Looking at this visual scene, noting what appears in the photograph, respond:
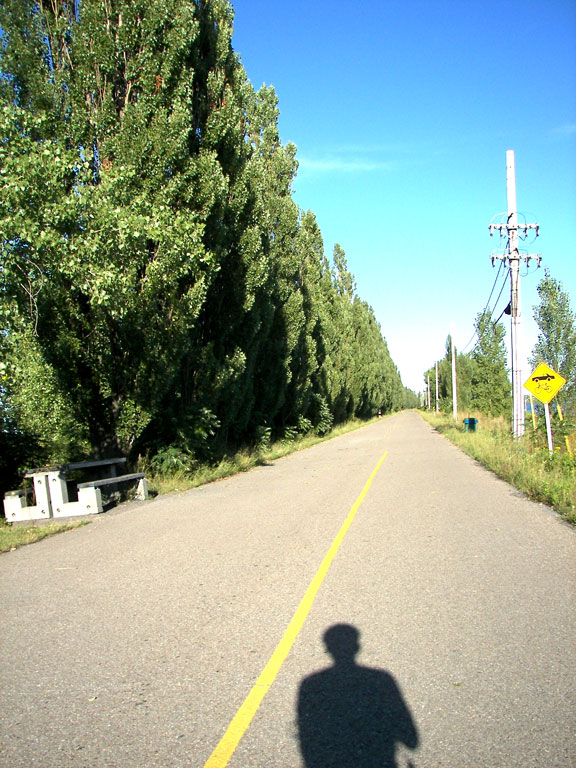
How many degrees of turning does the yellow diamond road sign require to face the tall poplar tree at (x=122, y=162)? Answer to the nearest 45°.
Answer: approximately 45° to its right

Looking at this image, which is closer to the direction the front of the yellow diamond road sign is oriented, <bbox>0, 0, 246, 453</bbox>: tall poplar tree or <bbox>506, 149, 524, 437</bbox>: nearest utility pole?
the tall poplar tree

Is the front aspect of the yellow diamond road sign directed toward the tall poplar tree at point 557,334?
no

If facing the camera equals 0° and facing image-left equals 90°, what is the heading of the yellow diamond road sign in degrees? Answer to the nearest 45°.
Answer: approximately 0°

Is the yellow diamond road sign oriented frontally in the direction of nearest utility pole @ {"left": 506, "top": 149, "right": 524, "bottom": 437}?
no

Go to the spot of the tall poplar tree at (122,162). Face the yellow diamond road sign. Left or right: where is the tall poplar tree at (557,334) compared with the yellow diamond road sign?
left
